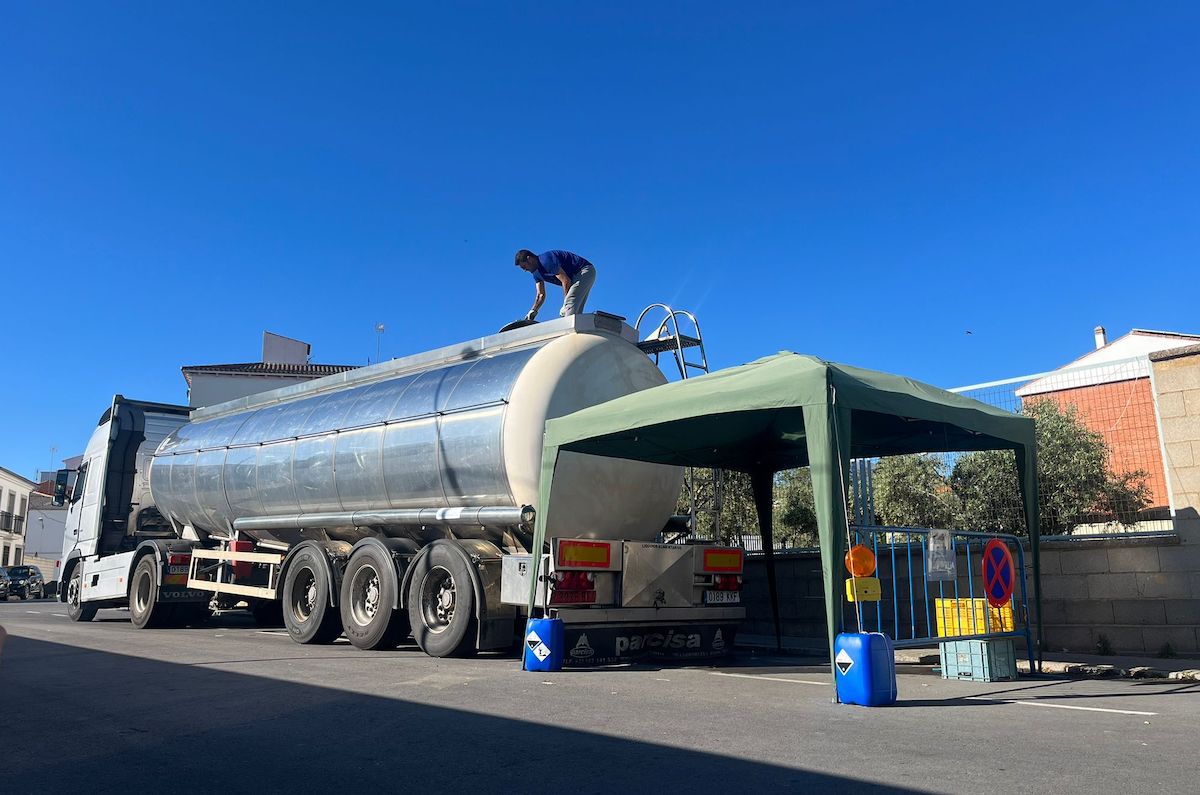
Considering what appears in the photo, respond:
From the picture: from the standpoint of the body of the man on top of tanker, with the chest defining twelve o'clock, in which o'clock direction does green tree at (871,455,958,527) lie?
The green tree is roughly at 5 o'clock from the man on top of tanker.

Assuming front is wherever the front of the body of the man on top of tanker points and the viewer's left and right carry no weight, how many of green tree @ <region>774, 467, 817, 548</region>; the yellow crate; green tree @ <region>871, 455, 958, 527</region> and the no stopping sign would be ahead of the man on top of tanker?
0

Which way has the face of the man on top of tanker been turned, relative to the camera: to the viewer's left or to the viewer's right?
to the viewer's left

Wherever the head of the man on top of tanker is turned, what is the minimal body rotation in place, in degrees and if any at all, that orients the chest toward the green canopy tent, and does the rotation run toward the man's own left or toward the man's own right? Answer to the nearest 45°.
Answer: approximately 135° to the man's own left

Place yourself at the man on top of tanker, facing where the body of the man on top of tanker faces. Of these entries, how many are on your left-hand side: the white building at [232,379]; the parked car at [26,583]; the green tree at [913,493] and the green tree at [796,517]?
0

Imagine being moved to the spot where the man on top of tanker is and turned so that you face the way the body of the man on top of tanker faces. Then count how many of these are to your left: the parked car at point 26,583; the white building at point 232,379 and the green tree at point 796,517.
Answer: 0

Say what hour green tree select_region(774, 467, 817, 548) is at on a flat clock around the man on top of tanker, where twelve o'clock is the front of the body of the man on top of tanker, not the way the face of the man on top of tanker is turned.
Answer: The green tree is roughly at 4 o'clock from the man on top of tanker.

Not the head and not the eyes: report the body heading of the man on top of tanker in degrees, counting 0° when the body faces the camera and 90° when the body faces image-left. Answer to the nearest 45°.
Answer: approximately 90°

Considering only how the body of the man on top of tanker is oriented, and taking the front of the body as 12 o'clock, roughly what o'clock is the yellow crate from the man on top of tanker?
The yellow crate is roughly at 7 o'clock from the man on top of tanker.

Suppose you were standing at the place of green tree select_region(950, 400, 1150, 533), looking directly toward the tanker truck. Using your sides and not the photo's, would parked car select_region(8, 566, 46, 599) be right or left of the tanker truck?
right

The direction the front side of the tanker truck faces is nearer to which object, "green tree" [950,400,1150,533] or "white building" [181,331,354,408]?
the white building

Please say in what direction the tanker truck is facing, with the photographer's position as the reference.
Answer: facing away from the viewer and to the left of the viewer

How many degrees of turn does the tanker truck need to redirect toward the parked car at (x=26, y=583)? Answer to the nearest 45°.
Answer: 0° — it already faces it

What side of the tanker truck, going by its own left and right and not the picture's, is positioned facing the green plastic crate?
back

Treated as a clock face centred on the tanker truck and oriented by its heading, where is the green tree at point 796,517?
The green tree is roughly at 3 o'clock from the tanker truck.

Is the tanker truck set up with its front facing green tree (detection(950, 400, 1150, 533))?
no
